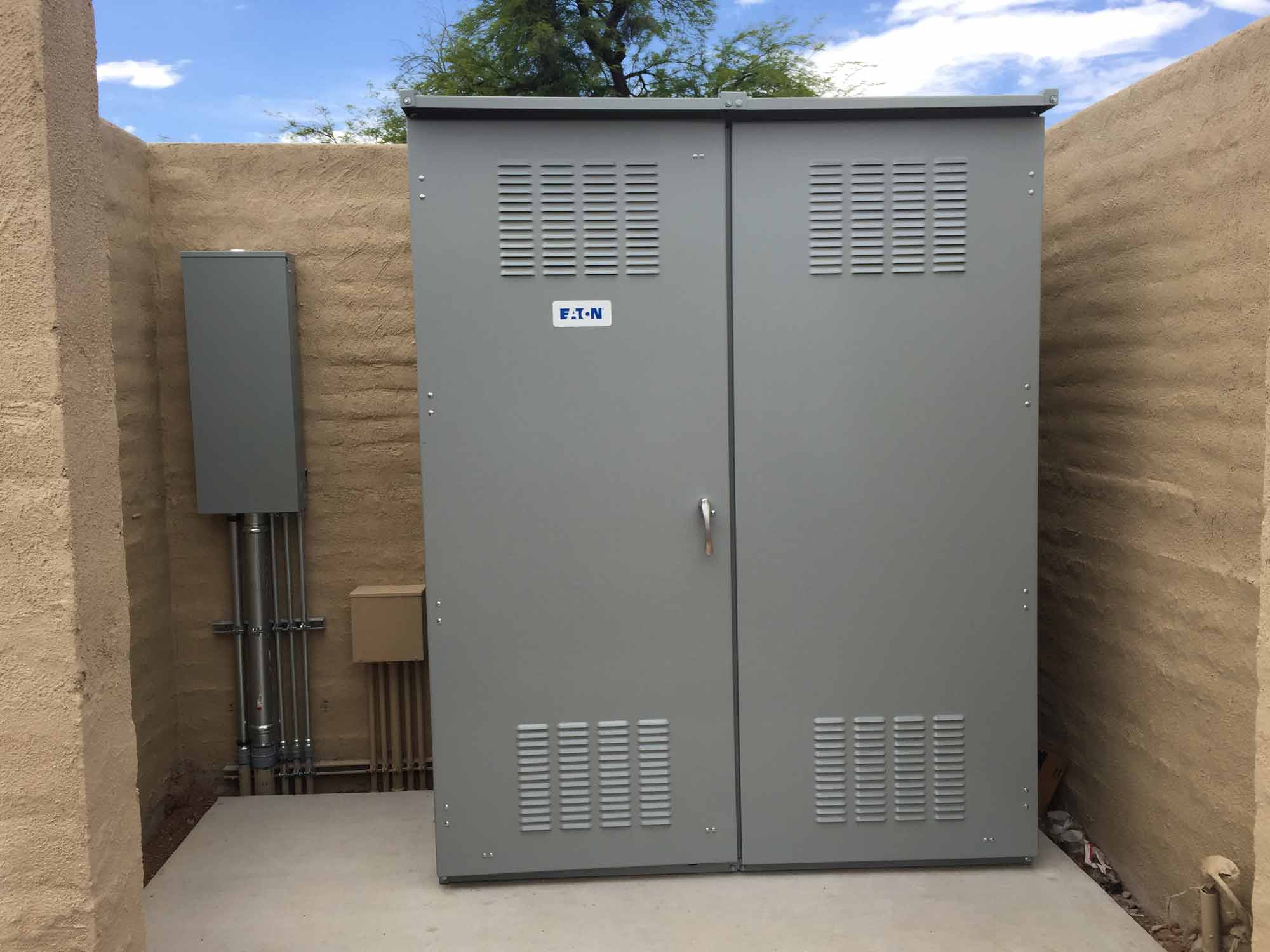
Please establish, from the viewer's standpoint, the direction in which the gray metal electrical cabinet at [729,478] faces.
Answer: facing the viewer

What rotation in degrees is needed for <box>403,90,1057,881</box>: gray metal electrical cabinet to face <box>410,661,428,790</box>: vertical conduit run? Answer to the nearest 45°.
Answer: approximately 135° to its right

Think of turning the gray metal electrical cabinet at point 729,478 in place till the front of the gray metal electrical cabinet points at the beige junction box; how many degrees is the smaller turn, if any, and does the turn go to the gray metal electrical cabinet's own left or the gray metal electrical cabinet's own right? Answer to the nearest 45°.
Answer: approximately 135° to the gray metal electrical cabinet's own right

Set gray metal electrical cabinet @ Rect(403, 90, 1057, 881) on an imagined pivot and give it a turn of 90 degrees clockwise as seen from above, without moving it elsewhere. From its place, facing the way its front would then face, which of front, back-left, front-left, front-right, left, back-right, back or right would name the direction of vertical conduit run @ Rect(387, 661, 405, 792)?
front-right

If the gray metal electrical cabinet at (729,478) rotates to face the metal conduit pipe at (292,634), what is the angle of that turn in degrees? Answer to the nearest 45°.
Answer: approximately 135° to its right

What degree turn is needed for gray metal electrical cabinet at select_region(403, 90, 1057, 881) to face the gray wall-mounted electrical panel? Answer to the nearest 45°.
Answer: approximately 90° to its right

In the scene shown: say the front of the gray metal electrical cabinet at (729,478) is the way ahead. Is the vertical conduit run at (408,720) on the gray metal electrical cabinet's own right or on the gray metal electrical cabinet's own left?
on the gray metal electrical cabinet's own right

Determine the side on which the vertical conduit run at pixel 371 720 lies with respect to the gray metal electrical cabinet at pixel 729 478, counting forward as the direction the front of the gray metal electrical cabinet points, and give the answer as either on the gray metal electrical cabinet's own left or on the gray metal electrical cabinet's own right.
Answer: on the gray metal electrical cabinet's own right
